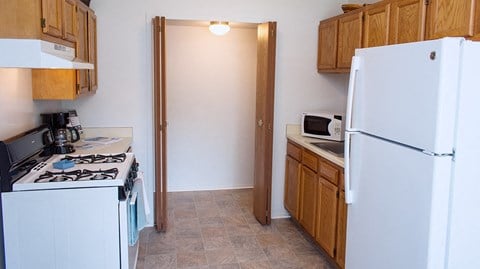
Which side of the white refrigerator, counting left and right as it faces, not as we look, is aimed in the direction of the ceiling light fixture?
right

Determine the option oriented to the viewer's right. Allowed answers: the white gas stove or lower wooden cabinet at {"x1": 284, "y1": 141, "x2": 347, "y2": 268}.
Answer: the white gas stove

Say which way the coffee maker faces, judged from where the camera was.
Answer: facing the viewer and to the right of the viewer

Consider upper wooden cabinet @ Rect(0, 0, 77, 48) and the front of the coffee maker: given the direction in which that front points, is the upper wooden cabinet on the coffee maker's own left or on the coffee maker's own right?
on the coffee maker's own right

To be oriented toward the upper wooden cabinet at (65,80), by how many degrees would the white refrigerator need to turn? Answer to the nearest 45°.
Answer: approximately 45° to its right

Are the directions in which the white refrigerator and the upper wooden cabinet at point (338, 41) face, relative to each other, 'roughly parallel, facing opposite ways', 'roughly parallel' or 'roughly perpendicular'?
roughly parallel

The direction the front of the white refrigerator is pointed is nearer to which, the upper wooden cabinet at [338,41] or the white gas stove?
the white gas stove

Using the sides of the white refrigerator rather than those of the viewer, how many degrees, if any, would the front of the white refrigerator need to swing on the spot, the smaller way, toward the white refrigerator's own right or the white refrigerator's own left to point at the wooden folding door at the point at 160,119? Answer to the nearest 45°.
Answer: approximately 90° to the white refrigerator's own right

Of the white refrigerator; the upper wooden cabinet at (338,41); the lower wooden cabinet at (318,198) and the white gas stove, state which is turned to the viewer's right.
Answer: the white gas stove

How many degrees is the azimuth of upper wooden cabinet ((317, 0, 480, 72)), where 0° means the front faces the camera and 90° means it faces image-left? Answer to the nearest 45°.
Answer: approximately 45°

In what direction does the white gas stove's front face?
to the viewer's right

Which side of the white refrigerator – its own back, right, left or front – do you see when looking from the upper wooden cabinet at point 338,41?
right

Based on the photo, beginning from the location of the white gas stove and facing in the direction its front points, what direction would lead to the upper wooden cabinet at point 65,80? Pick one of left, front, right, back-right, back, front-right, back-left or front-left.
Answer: left
